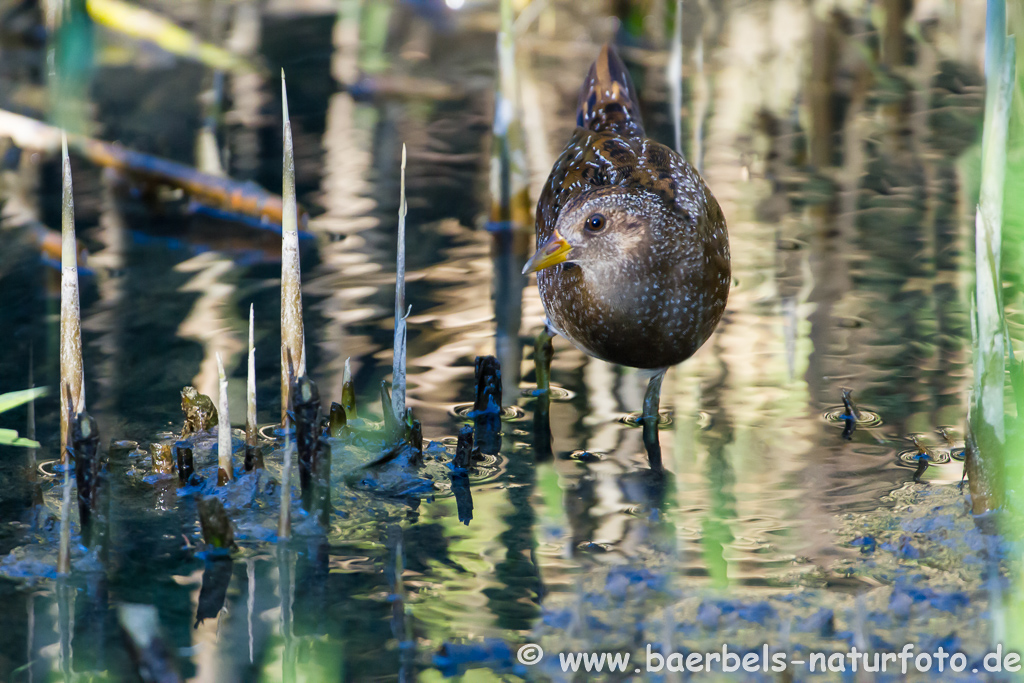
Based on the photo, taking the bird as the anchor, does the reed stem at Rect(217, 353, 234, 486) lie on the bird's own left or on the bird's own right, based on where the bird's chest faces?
on the bird's own right

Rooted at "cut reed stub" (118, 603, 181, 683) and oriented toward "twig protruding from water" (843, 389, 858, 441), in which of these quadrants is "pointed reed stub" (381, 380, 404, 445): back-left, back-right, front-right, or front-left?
front-left

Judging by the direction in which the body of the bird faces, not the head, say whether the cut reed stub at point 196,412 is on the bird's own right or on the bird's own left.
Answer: on the bird's own right

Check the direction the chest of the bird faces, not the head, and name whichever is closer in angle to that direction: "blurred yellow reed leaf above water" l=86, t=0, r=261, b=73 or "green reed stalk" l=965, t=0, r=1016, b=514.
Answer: the green reed stalk

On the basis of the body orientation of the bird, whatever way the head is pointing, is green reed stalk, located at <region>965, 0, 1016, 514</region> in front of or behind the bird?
in front

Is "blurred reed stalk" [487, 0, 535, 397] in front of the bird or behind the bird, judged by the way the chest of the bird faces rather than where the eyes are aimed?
behind

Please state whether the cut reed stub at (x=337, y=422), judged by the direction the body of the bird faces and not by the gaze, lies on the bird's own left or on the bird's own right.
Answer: on the bird's own right

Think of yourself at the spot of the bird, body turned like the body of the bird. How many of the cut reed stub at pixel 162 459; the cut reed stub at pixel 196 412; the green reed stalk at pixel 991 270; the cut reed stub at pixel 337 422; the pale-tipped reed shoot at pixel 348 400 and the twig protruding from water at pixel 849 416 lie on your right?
4

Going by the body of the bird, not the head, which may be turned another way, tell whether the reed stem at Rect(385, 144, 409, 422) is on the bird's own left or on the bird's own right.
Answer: on the bird's own right

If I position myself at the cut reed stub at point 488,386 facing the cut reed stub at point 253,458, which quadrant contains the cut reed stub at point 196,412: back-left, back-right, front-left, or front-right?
front-right

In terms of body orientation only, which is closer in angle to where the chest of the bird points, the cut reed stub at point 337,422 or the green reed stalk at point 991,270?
the green reed stalk

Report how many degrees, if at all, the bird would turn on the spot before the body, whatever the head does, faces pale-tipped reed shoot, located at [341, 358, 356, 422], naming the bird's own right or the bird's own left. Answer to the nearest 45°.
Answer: approximately 90° to the bird's own right

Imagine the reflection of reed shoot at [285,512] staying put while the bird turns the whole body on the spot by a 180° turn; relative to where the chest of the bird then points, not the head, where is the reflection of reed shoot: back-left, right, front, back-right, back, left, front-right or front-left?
back-left

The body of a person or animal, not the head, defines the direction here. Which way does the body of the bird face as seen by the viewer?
toward the camera

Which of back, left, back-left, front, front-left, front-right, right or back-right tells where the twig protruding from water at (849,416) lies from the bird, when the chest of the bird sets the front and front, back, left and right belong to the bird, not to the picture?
left

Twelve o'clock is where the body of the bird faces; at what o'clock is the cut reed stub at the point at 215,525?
The cut reed stub is roughly at 2 o'clock from the bird.

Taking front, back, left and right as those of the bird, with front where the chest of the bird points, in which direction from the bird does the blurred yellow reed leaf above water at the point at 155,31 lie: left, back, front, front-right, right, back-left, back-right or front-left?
back-right

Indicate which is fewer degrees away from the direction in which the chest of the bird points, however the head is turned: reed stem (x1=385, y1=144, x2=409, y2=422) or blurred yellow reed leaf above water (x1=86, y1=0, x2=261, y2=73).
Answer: the reed stem
